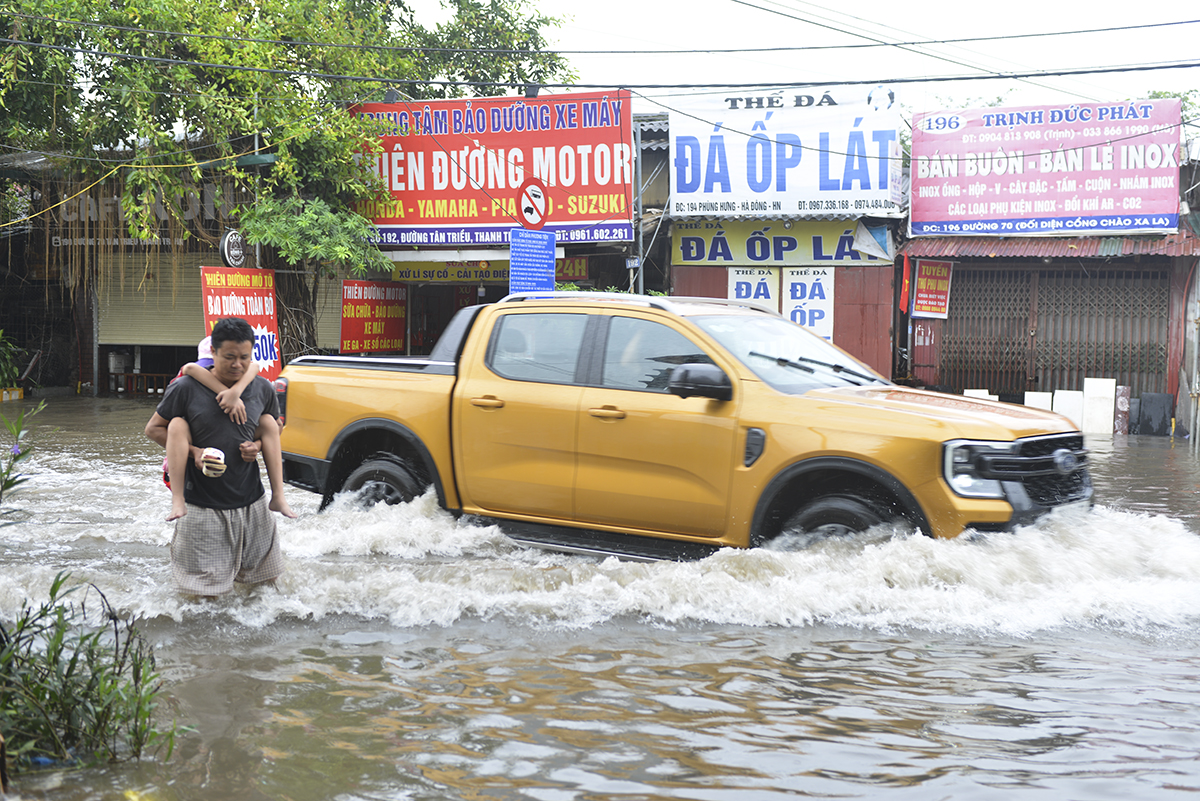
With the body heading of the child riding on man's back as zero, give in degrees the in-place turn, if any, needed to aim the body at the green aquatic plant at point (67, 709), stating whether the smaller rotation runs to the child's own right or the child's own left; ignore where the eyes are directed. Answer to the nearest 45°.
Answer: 0° — they already face it

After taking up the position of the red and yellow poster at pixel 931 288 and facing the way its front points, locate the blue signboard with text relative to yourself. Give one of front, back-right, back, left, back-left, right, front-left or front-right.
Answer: front-right

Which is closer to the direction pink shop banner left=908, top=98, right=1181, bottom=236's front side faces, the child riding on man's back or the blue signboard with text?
the child riding on man's back

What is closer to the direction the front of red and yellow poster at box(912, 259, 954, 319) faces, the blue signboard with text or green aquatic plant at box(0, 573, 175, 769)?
the green aquatic plant

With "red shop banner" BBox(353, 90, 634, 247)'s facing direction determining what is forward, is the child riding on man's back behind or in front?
in front

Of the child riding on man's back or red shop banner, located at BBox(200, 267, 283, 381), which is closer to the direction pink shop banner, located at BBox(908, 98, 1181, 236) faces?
the child riding on man's back

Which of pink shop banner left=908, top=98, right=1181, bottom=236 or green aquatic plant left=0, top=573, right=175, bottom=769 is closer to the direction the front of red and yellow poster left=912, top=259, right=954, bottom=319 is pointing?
the green aquatic plant

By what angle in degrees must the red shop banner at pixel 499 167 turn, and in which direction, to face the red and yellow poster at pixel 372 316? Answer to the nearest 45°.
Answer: approximately 135° to its right

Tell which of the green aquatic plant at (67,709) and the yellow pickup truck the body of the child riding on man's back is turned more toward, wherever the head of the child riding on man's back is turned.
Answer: the green aquatic plant

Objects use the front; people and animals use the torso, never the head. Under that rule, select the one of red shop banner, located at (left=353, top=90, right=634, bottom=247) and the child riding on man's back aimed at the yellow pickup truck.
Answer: the red shop banner

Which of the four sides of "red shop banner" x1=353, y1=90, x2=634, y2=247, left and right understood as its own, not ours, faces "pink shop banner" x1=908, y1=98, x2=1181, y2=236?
left

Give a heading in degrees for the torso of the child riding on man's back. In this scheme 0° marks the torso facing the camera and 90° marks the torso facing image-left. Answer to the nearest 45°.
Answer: approximately 0°
